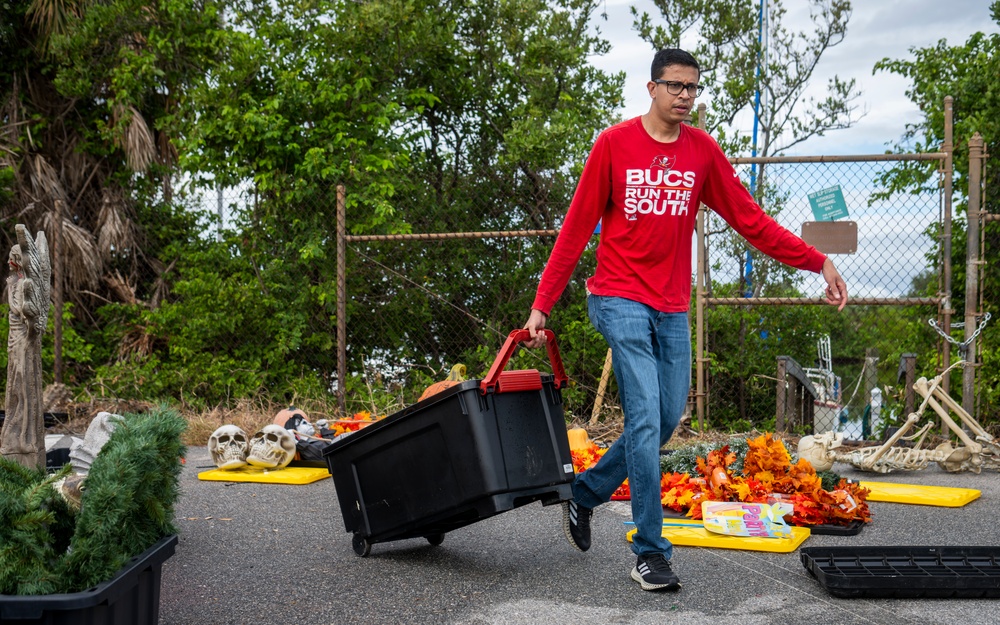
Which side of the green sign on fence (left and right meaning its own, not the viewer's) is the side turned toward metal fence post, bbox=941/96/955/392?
left

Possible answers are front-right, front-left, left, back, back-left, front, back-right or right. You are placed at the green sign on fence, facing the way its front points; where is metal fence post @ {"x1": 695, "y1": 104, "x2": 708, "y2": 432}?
right

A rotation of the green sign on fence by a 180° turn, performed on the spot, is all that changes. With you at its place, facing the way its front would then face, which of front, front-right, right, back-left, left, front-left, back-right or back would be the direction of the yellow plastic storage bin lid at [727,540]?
back

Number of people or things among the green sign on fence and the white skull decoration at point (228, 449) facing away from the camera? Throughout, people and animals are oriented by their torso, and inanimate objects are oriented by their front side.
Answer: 0

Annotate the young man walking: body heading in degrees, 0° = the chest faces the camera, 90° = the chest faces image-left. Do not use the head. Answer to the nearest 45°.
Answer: approximately 315°

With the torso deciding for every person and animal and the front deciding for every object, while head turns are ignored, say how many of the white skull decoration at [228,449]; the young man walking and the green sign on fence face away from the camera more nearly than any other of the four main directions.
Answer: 0

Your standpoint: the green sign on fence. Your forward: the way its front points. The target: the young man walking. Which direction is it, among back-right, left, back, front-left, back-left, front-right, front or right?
front

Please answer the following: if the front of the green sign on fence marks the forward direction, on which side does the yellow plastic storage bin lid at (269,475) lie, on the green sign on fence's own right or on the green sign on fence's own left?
on the green sign on fence's own right

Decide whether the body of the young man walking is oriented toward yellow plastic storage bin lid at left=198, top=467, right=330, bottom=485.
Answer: no

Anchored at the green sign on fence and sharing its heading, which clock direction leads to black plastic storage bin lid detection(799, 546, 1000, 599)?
The black plastic storage bin lid is roughly at 12 o'clock from the green sign on fence.

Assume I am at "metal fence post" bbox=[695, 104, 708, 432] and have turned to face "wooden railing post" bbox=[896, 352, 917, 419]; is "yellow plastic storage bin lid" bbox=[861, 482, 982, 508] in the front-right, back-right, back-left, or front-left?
front-right

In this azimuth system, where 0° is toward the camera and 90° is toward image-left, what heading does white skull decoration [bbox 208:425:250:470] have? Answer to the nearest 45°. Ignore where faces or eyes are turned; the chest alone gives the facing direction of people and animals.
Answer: approximately 315°

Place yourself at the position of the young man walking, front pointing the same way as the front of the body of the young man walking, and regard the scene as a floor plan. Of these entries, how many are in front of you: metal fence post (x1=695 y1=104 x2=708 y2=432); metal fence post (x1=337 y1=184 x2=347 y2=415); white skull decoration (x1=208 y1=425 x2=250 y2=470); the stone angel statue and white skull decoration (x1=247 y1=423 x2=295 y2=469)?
0

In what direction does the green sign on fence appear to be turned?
toward the camera

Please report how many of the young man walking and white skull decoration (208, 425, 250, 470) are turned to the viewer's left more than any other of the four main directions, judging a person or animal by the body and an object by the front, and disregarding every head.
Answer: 0
